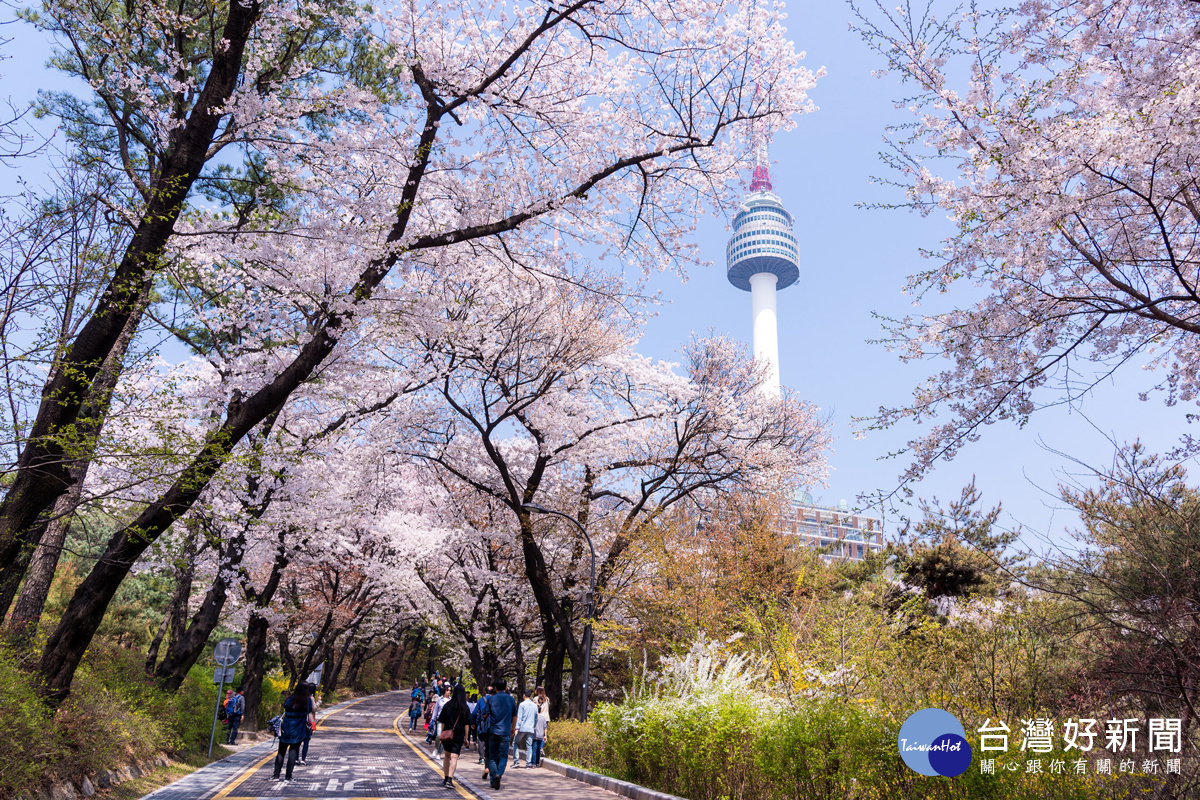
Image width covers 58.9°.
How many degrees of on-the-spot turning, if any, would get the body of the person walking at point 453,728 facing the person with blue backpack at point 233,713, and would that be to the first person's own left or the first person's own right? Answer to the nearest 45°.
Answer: approximately 45° to the first person's own left

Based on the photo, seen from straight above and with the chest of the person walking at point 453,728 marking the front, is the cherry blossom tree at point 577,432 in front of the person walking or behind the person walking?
in front

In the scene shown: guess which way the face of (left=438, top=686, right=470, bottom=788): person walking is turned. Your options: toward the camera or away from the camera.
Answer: away from the camera

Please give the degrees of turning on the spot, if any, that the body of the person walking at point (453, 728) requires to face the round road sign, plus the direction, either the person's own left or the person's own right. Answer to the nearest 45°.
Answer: approximately 45° to the person's own left

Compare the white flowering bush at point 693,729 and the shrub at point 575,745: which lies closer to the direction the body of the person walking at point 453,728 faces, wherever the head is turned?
the shrub

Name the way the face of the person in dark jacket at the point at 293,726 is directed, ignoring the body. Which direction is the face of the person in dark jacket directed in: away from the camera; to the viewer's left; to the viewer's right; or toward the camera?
away from the camera

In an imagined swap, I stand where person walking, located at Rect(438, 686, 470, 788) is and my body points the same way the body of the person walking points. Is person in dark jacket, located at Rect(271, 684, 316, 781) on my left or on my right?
on my left

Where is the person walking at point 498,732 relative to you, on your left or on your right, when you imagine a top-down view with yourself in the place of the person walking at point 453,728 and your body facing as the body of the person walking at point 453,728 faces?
on your right

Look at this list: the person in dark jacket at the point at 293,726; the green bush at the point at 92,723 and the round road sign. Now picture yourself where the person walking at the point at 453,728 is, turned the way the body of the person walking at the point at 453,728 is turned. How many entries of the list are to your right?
0

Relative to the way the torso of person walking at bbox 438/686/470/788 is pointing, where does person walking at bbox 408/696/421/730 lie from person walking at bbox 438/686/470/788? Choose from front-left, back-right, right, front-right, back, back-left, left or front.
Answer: front

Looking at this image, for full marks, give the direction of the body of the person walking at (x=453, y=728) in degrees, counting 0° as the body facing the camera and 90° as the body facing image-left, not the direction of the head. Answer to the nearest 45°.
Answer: approximately 180°
